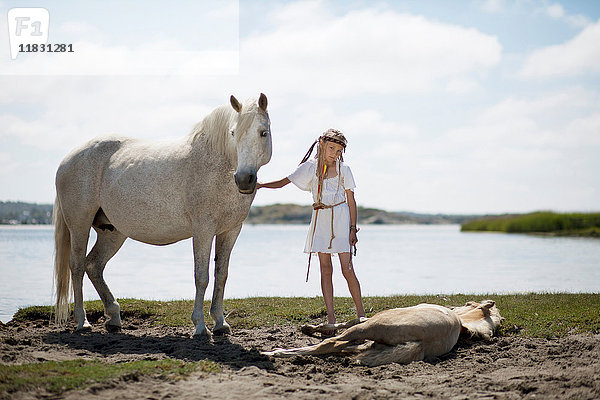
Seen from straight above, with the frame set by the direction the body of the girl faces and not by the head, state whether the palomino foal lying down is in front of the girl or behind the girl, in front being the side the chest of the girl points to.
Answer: in front

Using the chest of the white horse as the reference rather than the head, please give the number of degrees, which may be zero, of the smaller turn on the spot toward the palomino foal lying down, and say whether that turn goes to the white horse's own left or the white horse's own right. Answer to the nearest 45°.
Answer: approximately 45° to the white horse's own right

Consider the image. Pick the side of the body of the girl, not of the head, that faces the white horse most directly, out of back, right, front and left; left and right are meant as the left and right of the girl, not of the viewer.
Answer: right

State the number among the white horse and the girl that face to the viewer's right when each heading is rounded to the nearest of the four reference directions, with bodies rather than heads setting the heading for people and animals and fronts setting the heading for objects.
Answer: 1

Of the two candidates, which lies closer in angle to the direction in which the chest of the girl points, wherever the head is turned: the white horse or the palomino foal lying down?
the palomino foal lying down

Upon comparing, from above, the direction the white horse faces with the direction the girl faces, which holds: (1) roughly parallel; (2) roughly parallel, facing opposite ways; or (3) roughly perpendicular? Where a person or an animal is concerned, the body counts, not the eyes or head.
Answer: roughly perpendicular

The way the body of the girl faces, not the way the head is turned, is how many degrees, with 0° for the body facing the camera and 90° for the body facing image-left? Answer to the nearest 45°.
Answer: approximately 0°

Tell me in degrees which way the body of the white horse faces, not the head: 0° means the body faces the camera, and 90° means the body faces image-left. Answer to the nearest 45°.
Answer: approximately 270°

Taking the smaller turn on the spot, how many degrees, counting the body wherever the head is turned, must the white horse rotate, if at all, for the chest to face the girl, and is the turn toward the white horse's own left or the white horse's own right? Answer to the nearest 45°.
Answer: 0° — it already faces them
